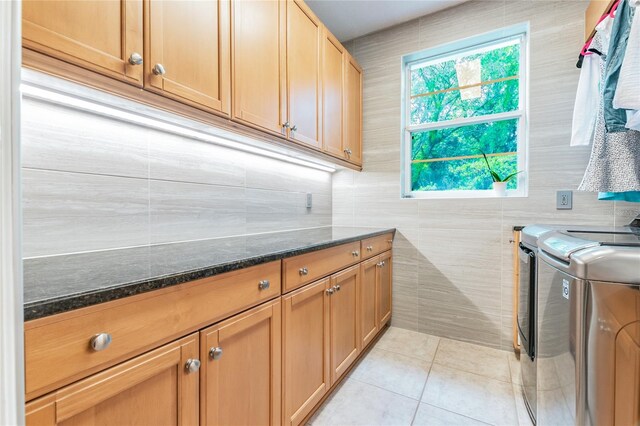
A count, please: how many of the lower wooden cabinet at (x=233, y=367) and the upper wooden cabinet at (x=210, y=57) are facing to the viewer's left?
0

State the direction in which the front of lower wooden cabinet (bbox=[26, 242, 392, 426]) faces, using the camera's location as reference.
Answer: facing the viewer and to the right of the viewer

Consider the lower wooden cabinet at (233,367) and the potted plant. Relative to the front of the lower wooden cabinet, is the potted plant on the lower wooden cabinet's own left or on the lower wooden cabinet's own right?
on the lower wooden cabinet's own left

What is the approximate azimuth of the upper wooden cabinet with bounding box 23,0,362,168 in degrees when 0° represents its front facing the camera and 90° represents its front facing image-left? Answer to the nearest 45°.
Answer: approximately 315°

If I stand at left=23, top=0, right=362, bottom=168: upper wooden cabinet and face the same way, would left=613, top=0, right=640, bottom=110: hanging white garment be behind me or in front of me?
in front

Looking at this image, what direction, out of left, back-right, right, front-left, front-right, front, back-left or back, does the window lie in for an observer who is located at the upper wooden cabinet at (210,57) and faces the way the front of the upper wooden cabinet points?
front-left

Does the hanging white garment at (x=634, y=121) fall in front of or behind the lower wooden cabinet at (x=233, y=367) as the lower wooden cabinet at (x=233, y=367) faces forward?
in front
